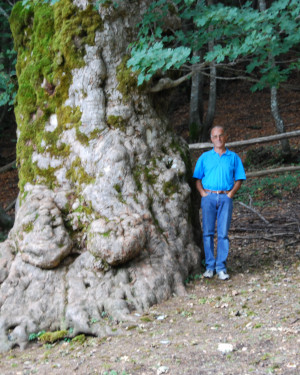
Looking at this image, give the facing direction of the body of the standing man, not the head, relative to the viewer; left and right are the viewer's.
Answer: facing the viewer

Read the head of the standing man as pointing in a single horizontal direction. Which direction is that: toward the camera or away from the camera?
toward the camera
